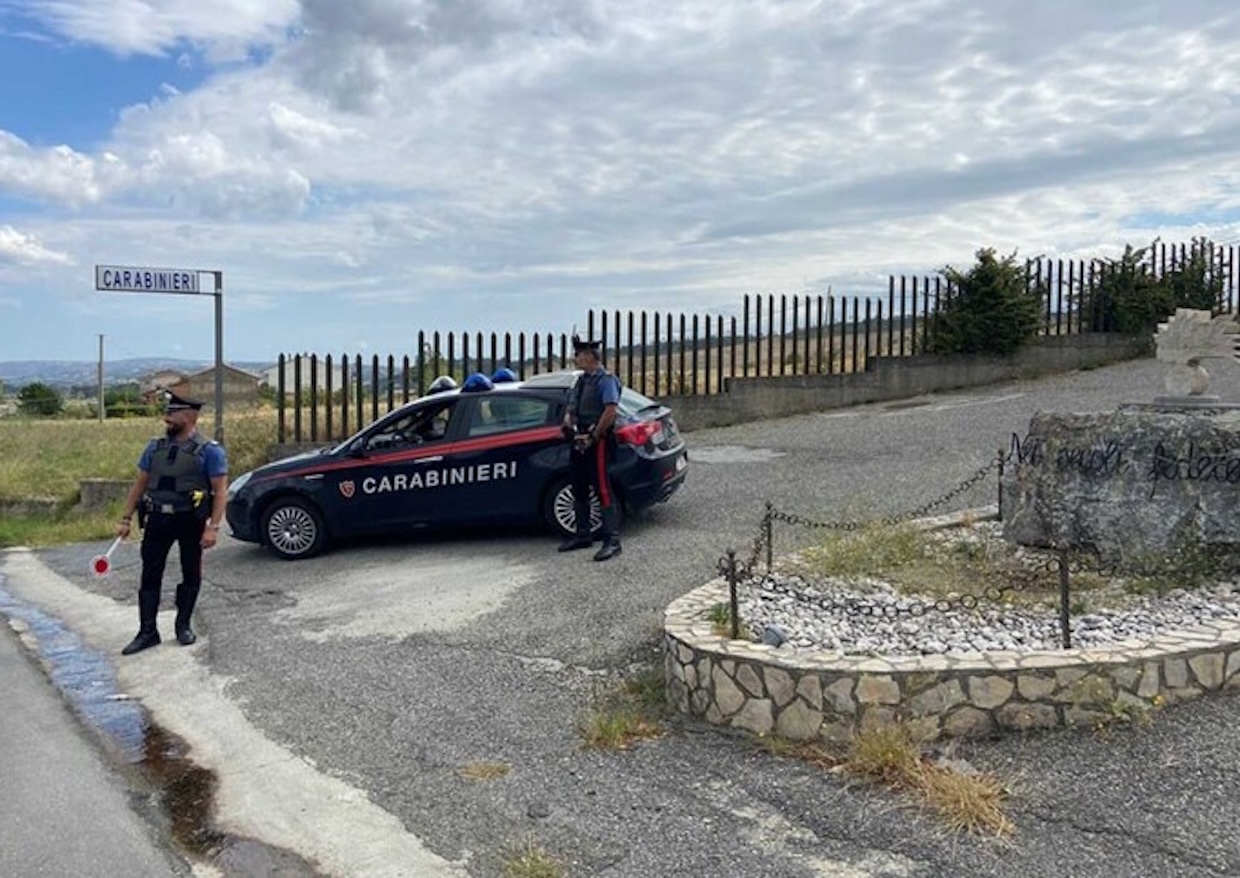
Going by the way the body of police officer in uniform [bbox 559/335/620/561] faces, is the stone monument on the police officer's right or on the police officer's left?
on the police officer's left

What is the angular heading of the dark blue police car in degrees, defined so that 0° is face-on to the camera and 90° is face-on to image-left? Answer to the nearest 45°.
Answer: approximately 90°

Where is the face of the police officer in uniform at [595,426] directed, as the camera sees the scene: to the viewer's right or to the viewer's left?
to the viewer's left

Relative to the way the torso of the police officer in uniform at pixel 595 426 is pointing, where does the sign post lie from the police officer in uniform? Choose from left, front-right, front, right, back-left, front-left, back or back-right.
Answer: right

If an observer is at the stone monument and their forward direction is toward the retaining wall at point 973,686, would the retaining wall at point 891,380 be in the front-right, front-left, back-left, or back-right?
back-right

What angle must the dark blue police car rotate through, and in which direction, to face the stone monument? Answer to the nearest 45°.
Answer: approximately 135° to its left

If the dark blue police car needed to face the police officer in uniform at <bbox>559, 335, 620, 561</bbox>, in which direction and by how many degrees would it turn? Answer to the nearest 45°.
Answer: approximately 135° to its left

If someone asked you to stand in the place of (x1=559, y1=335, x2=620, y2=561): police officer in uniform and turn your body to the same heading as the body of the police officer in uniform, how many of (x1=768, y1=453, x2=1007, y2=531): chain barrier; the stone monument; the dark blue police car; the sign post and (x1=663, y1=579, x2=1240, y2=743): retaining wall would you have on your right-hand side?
2

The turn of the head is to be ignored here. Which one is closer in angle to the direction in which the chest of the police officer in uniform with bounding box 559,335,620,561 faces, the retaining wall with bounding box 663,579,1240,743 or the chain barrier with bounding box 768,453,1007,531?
the retaining wall

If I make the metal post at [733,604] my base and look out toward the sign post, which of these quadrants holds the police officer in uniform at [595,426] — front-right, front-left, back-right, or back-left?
front-right

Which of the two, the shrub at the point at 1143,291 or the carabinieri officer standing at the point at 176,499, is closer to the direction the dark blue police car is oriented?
the carabinieri officer standing

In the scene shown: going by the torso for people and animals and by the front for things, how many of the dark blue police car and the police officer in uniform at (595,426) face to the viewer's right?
0

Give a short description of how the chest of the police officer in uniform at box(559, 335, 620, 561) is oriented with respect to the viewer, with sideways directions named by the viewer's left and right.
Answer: facing the viewer and to the left of the viewer
